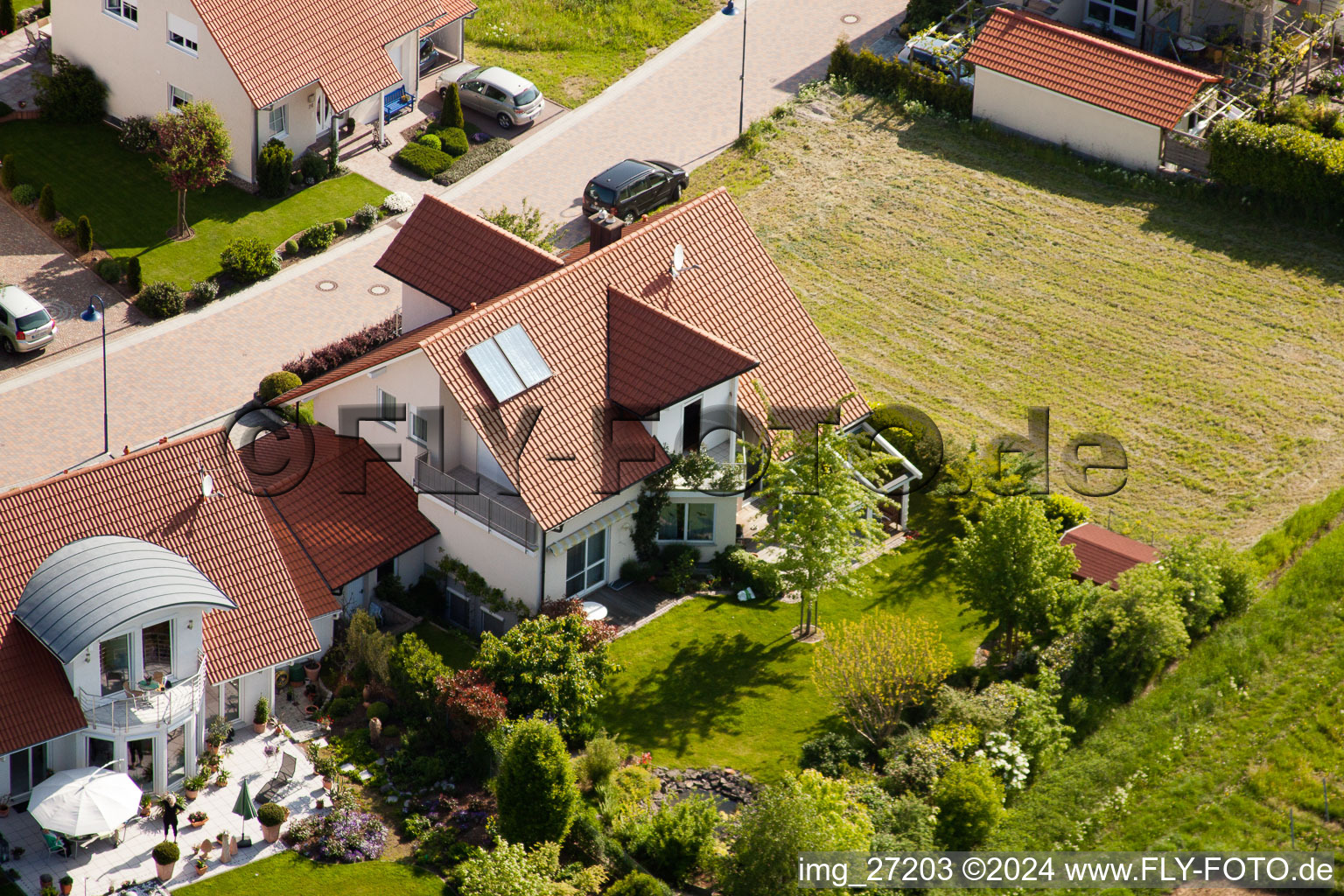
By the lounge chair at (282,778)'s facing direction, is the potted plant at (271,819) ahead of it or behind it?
ahead

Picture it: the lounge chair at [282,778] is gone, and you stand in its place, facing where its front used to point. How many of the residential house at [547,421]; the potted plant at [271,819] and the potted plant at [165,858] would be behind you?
1

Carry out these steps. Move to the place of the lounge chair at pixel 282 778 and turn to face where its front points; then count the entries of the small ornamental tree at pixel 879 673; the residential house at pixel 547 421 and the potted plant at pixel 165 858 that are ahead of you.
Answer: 1

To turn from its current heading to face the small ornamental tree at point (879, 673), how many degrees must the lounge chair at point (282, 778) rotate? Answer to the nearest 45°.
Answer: approximately 135° to its left

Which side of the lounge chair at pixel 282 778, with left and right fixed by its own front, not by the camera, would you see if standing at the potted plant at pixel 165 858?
front

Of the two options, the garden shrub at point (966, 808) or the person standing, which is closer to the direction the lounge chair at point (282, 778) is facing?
the person standing

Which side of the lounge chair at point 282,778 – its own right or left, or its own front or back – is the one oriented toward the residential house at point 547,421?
back

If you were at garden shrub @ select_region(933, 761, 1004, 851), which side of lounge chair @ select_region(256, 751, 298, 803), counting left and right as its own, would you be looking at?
left

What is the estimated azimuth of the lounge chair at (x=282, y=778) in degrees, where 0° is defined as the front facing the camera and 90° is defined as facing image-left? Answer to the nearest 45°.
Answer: approximately 45°

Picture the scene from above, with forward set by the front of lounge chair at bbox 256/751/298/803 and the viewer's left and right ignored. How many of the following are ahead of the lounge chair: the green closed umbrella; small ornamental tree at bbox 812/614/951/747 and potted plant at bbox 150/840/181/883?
2

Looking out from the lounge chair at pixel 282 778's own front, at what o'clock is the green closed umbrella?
The green closed umbrella is roughly at 12 o'clock from the lounge chair.

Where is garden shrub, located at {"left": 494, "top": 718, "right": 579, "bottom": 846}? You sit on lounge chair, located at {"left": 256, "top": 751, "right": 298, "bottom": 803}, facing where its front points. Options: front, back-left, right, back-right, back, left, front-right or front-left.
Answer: left

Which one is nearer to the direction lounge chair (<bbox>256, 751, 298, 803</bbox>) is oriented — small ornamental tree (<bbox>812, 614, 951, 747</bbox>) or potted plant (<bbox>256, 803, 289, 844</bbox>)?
the potted plant
